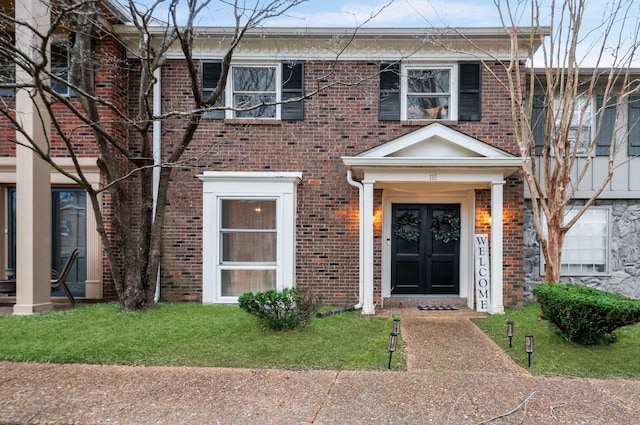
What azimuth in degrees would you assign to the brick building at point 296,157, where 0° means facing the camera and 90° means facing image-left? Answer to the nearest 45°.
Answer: approximately 0°

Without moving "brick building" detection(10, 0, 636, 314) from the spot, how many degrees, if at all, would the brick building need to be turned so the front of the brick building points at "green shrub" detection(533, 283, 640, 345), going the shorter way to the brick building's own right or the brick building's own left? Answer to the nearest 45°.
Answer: approximately 45° to the brick building's own left

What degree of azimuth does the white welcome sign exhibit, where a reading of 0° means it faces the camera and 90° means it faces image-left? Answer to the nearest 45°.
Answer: approximately 0°
